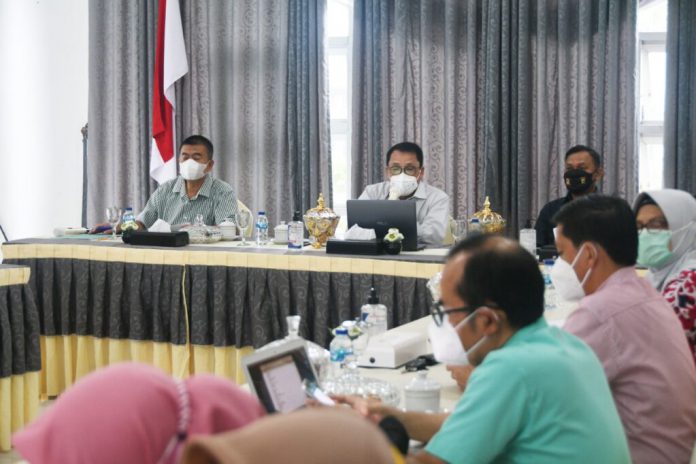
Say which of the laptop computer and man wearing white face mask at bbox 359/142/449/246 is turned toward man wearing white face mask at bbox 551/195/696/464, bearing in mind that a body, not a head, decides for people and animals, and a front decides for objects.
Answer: man wearing white face mask at bbox 359/142/449/246

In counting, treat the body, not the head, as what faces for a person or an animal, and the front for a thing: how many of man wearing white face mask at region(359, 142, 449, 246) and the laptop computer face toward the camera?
1

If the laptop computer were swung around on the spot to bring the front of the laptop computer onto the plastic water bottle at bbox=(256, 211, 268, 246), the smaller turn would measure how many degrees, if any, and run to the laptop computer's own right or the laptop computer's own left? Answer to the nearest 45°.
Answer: approximately 45° to the laptop computer's own left

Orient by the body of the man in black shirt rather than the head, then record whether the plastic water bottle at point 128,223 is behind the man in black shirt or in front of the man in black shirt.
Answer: in front

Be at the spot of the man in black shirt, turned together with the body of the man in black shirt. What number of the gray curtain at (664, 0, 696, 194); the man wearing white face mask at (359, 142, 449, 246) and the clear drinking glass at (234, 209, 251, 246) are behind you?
1

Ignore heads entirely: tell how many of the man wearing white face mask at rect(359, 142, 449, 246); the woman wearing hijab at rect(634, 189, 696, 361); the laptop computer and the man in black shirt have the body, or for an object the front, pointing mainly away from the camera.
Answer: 1

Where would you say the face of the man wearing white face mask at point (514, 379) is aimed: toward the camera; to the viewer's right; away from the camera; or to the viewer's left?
to the viewer's left

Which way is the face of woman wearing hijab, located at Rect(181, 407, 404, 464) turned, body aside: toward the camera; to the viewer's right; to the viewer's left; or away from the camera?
away from the camera

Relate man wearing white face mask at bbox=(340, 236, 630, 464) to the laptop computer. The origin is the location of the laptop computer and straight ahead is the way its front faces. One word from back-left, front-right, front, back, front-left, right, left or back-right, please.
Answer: back

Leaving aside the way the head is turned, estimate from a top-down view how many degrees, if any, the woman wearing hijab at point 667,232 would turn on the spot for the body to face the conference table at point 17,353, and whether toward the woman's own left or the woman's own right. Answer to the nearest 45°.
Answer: approximately 45° to the woman's own right

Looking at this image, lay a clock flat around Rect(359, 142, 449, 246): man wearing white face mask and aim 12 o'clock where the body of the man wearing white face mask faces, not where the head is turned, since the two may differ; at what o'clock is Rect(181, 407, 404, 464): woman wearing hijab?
The woman wearing hijab is roughly at 12 o'clock from the man wearing white face mask.

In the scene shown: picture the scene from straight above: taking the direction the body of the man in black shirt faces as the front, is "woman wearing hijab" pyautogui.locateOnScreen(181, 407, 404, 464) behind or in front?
in front

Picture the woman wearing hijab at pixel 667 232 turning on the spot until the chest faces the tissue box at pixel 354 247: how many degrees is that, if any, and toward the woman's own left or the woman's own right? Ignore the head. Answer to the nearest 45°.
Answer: approximately 90° to the woman's own right

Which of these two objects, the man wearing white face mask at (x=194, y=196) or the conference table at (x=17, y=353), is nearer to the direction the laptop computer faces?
the man wearing white face mask

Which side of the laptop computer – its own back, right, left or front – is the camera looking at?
back
